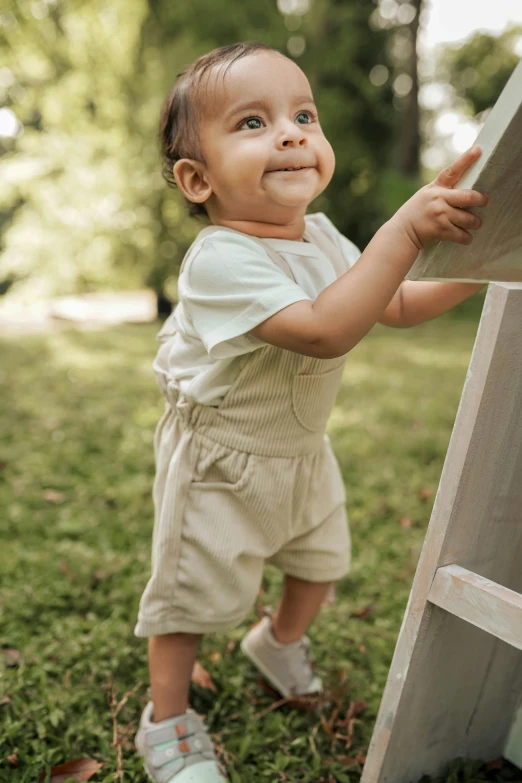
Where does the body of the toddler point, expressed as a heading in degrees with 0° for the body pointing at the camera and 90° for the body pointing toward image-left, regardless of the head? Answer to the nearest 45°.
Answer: approximately 315°

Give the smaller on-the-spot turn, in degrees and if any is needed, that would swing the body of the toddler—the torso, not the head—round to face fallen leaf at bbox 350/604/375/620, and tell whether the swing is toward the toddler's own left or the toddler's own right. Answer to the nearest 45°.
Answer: approximately 90° to the toddler's own left

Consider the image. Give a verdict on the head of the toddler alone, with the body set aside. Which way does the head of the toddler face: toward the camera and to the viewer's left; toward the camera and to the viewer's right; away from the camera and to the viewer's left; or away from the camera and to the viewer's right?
toward the camera and to the viewer's right

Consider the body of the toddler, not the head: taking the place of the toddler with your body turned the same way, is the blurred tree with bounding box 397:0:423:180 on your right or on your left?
on your left
